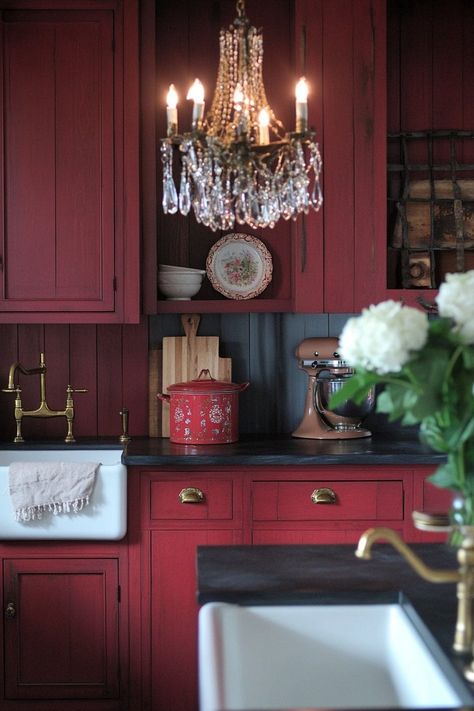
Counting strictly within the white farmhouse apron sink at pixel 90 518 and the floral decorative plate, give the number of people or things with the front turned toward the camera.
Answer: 2

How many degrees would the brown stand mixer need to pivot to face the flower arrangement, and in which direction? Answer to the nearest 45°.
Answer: approximately 90° to its right

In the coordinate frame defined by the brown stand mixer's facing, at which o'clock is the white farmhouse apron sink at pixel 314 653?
The white farmhouse apron sink is roughly at 3 o'clock from the brown stand mixer.

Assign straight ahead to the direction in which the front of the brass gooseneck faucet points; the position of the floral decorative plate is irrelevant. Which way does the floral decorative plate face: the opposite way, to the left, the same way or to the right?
to the left

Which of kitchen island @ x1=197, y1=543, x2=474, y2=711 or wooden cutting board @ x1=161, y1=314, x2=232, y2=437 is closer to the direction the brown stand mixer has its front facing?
the kitchen island

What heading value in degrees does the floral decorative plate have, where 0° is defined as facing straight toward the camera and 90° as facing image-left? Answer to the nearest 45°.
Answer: approximately 0°

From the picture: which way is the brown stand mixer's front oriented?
to the viewer's right

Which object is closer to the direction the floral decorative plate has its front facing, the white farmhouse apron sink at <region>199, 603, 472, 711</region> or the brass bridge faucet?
the white farmhouse apron sink

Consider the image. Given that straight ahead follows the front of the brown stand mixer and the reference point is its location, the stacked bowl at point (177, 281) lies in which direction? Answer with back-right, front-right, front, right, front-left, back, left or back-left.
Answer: back

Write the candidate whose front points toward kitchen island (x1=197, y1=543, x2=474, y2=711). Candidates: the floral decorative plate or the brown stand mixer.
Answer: the floral decorative plate

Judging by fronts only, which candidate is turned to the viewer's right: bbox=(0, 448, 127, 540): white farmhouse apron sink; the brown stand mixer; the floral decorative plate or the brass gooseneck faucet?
the brown stand mixer

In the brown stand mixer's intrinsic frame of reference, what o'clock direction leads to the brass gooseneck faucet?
The brass gooseneck faucet is roughly at 3 o'clock from the brown stand mixer.
